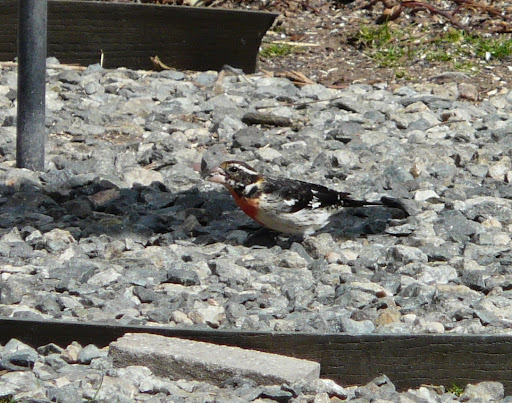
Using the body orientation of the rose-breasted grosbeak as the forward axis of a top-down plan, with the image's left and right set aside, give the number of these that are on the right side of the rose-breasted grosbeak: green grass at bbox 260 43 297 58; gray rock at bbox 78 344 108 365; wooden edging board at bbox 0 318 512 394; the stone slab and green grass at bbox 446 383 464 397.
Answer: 1

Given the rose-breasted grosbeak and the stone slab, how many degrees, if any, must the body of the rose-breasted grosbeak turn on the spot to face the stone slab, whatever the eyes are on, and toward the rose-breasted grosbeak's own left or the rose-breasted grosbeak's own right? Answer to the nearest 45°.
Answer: approximately 90° to the rose-breasted grosbeak's own left

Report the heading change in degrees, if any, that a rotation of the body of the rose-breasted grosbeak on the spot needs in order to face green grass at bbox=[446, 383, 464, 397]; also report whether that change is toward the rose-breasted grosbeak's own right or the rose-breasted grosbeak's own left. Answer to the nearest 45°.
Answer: approximately 135° to the rose-breasted grosbeak's own left

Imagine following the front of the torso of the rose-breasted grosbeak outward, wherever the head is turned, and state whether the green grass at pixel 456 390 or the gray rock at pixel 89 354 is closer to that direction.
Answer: the gray rock

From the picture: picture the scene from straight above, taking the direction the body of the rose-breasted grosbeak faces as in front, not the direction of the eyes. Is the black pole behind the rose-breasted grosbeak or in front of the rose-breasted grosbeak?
in front

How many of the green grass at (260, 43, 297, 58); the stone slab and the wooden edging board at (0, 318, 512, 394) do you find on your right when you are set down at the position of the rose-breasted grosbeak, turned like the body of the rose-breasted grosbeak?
1

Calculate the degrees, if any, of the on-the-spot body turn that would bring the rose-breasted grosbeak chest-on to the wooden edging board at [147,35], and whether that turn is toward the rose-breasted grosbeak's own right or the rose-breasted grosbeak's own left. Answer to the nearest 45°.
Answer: approximately 45° to the rose-breasted grosbeak's own right

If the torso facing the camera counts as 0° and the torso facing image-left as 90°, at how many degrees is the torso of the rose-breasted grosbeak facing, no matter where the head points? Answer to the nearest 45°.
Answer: approximately 90°

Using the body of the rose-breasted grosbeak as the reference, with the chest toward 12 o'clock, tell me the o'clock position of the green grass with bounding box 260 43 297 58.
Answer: The green grass is roughly at 3 o'clock from the rose-breasted grosbeak.

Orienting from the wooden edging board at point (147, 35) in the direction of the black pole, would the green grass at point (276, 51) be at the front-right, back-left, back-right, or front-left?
back-left

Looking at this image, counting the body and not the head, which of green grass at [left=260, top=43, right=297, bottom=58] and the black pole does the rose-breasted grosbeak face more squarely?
the black pole

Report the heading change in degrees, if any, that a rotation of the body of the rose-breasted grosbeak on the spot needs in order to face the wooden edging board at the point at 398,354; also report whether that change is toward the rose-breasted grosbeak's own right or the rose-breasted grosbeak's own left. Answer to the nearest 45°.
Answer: approximately 90° to the rose-breasted grosbeak's own left
